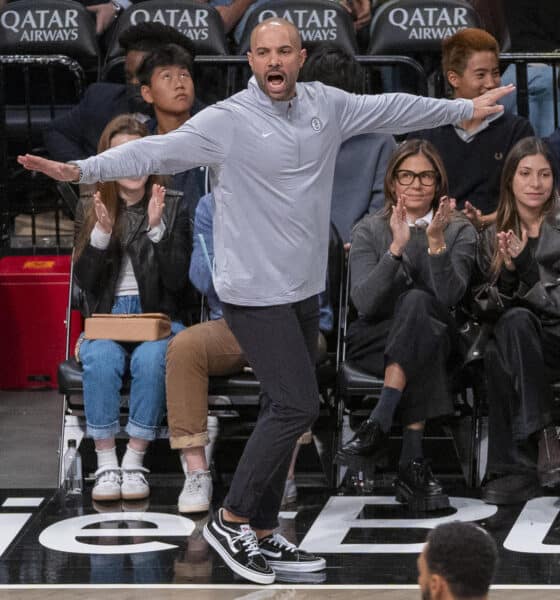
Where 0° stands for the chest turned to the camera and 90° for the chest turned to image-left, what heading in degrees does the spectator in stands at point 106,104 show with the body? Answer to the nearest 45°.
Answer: approximately 0°

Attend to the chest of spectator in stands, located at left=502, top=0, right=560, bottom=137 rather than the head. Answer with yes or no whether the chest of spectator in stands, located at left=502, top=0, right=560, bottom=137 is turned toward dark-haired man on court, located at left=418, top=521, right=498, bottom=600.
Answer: yes

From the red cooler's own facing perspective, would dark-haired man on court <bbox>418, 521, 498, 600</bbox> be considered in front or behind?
in front

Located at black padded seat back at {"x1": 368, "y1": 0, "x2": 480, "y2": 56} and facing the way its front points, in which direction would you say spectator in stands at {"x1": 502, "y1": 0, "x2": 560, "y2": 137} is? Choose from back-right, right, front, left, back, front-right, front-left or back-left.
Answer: back-left

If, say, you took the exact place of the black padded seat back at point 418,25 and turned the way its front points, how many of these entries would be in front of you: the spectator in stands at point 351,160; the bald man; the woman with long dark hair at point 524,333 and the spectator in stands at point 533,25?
3
